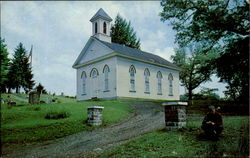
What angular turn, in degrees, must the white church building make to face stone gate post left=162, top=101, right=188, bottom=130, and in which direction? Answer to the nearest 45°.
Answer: approximately 45° to its left

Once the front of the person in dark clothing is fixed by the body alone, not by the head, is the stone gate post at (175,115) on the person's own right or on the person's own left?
on the person's own right

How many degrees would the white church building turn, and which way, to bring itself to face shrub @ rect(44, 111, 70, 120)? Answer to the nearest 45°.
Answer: approximately 45° to its left

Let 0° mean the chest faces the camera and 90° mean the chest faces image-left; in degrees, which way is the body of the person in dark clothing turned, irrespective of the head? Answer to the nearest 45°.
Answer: approximately 0°

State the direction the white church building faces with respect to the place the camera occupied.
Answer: facing the viewer and to the left of the viewer

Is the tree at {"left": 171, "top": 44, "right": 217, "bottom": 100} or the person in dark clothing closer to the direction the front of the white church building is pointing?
the person in dark clothing

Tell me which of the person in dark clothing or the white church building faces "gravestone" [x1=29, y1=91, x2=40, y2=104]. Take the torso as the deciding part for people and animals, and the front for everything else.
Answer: the white church building

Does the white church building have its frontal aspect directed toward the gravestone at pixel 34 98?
yes

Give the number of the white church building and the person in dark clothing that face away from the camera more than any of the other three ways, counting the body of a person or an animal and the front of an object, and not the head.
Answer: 0

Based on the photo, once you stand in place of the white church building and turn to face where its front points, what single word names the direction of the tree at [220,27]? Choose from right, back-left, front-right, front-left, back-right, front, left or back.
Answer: left

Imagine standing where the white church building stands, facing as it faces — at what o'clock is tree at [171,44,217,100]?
The tree is roughly at 6 o'clock from the white church building.

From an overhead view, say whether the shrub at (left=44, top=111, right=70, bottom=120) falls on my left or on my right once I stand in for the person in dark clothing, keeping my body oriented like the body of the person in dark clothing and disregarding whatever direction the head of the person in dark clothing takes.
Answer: on my right
